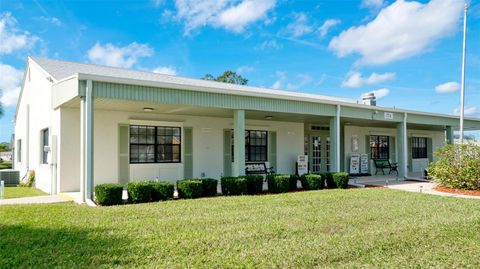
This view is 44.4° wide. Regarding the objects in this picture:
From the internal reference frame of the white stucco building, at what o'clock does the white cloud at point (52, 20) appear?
The white cloud is roughly at 5 o'clock from the white stucco building.

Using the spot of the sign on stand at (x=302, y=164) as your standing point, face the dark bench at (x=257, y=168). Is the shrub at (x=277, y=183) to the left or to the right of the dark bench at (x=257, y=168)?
left

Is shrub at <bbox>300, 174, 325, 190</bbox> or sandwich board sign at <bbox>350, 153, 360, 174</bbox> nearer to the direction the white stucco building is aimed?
the shrub

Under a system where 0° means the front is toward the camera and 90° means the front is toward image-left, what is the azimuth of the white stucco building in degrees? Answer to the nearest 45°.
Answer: approximately 315°

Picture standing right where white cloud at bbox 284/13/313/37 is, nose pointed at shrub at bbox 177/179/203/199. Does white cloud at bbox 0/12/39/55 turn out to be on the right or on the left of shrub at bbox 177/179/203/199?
right

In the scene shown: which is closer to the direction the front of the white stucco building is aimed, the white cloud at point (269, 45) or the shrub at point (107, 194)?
the shrub

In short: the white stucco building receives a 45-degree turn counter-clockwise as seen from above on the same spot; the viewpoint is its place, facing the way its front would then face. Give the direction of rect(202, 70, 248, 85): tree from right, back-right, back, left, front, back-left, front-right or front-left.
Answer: left

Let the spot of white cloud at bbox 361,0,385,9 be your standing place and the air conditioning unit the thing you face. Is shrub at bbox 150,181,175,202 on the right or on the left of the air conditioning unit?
left
